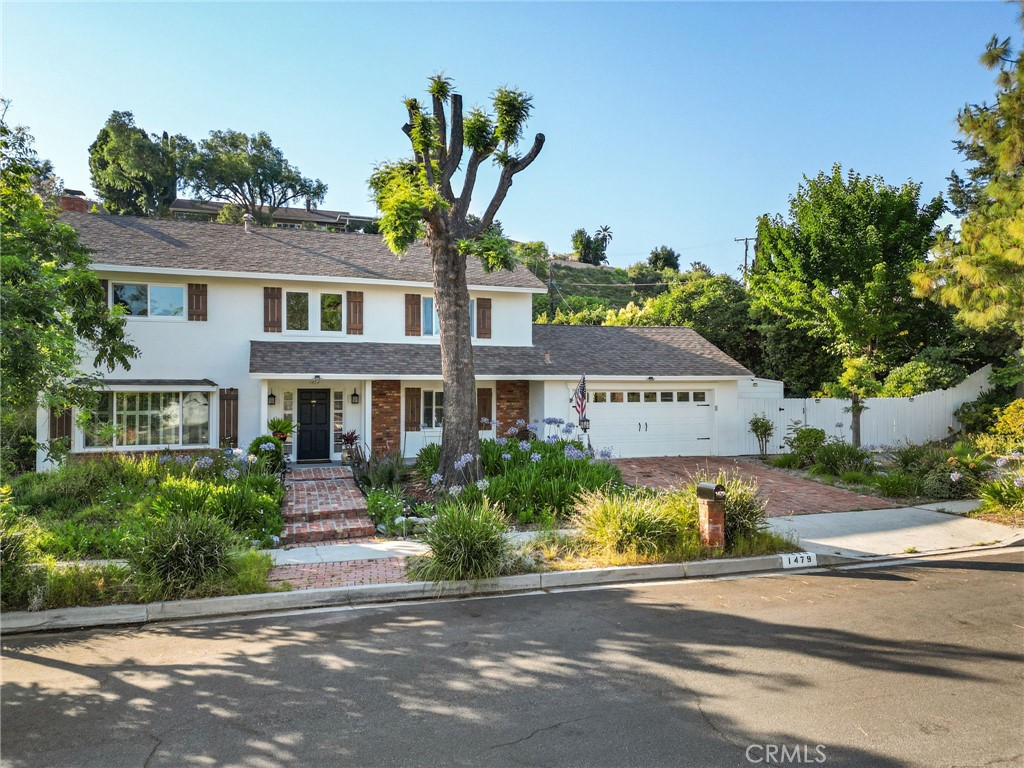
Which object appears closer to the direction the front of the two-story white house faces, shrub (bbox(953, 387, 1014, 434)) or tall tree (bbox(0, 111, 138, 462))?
the tall tree

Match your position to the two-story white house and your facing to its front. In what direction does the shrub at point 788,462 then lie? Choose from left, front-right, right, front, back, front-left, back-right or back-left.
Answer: left

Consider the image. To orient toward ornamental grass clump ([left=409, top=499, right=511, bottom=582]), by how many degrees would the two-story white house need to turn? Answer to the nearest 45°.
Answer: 0° — it already faces it

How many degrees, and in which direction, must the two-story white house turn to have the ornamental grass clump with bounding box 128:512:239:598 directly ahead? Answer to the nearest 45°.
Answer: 0° — it already faces it

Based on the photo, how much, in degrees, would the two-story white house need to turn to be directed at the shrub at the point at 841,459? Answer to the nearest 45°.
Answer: approximately 90° to its left

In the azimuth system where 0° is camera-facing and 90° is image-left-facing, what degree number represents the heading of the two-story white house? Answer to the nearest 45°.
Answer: approximately 0°

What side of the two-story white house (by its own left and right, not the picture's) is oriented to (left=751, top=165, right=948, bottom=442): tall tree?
left

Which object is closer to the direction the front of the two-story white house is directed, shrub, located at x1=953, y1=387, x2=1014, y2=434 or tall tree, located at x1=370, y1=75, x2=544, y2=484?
the tall tree

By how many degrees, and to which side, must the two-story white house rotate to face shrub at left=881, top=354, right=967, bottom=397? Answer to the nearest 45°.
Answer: approximately 90° to its left

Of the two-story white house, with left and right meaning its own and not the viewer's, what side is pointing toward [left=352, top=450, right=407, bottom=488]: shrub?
front

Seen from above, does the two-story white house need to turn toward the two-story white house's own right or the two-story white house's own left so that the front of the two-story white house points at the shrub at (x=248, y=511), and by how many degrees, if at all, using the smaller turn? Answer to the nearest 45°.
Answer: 0° — it already faces it

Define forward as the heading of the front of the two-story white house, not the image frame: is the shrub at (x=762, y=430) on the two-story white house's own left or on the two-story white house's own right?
on the two-story white house's own left

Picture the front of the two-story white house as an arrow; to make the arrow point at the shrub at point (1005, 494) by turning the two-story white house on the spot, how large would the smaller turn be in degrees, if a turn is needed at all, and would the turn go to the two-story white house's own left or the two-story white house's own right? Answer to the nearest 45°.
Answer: approximately 45° to the two-story white house's own left

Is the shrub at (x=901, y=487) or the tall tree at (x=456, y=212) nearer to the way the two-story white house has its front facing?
the tall tree

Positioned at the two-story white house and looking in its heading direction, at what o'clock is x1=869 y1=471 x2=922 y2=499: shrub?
The shrub is roughly at 10 o'clock from the two-story white house.
